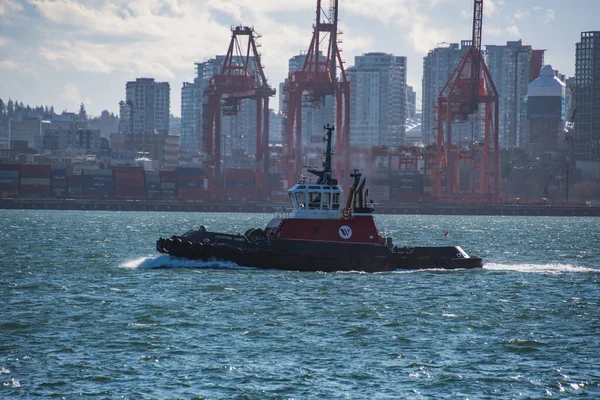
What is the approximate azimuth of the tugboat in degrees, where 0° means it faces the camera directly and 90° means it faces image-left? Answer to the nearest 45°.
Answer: approximately 90°
